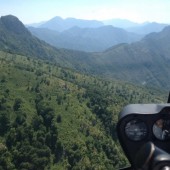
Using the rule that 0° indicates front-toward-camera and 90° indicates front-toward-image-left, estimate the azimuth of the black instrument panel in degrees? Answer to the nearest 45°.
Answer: approximately 0°
